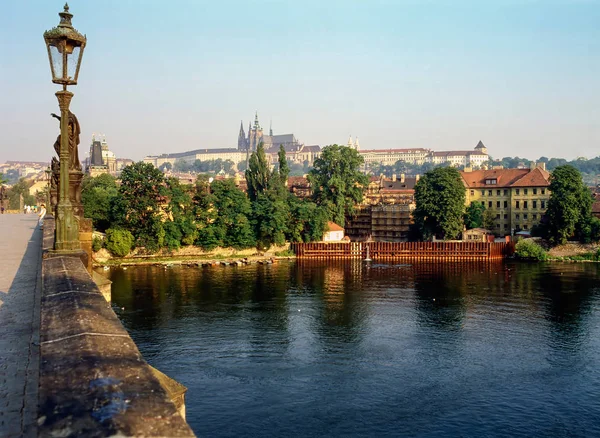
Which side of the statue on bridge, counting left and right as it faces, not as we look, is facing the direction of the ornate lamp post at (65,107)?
left

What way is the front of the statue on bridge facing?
to the viewer's left
